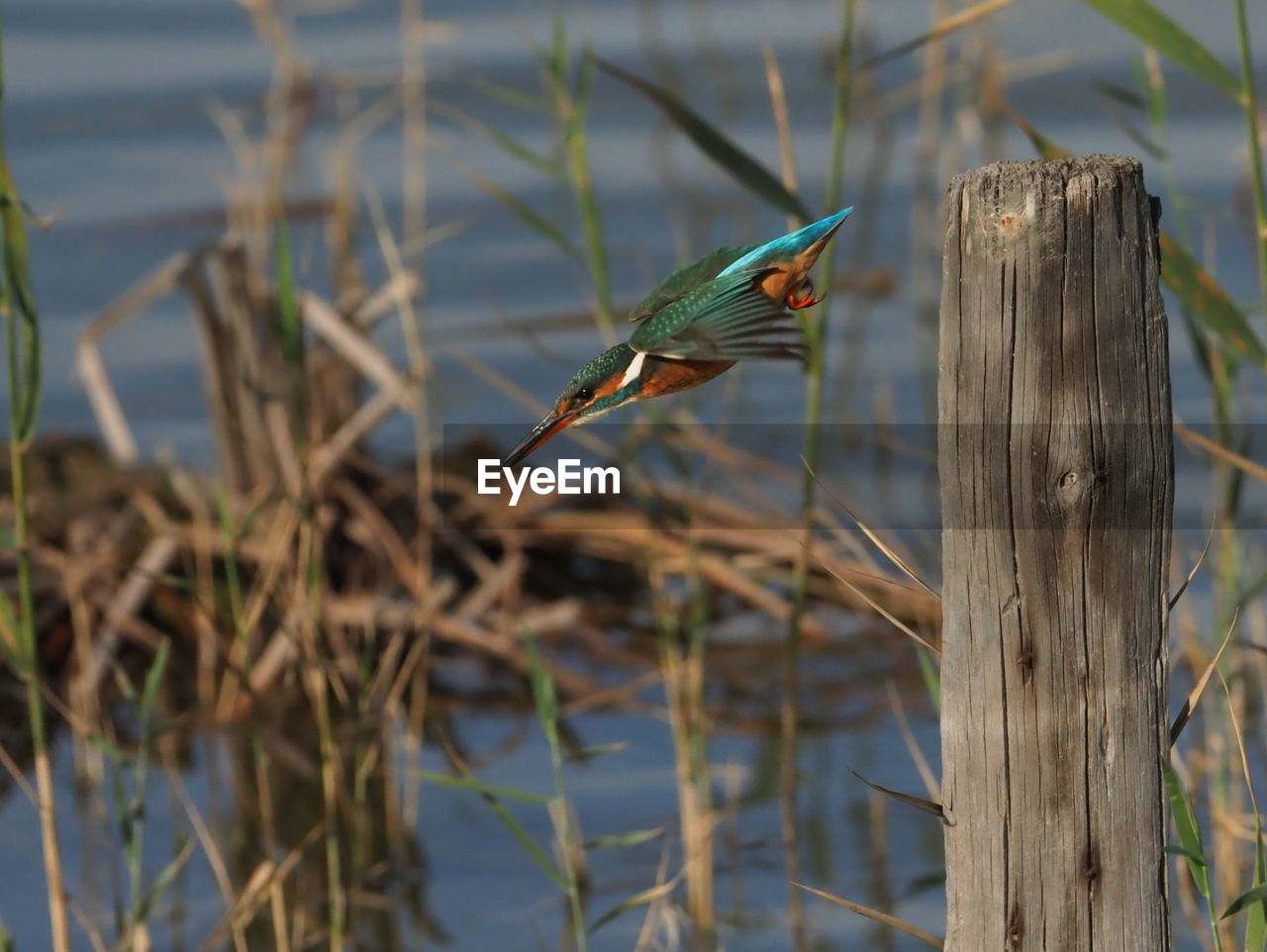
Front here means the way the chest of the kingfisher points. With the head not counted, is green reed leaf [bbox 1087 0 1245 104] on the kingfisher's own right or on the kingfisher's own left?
on the kingfisher's own right

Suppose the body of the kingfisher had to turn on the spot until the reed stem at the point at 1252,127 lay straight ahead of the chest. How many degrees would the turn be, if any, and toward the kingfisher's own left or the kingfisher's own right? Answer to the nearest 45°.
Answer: approximately 135° to the kingfisher's own right

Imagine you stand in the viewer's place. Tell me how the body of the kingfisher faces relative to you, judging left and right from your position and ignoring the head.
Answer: facing to the left of the viewer
